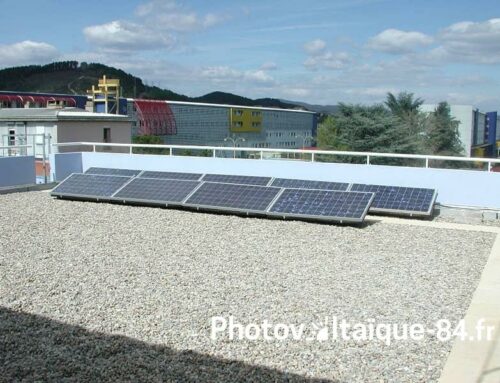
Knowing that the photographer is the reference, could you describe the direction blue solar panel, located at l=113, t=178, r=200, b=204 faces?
facing the viewer and to the left of the viewer

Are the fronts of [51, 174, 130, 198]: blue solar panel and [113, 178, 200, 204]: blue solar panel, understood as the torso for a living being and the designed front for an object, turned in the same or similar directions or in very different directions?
same or similar directions

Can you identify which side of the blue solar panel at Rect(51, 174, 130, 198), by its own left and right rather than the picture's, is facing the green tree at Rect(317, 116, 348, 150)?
back

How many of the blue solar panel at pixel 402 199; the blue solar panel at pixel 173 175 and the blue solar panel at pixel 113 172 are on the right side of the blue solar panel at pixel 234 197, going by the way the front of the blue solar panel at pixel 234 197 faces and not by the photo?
2

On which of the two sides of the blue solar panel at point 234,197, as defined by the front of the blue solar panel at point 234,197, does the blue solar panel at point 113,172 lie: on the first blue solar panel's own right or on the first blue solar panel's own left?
on the first blue solar panel's own right

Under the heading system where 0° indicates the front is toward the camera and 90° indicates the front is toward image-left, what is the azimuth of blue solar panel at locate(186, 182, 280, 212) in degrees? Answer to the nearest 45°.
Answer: approximately 45°

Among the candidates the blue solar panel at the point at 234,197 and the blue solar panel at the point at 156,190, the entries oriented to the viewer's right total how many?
0

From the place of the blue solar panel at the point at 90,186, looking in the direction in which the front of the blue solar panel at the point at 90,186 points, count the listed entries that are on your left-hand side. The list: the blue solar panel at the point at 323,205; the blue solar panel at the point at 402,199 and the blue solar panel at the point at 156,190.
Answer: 3

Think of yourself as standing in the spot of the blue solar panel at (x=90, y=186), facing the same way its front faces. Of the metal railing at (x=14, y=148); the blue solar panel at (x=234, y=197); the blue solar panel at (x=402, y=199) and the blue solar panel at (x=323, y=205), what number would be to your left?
3

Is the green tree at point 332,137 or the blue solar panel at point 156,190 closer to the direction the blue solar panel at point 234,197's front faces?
the blue solar panel

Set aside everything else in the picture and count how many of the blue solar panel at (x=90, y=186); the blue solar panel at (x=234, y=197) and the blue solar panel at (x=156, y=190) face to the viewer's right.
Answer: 0

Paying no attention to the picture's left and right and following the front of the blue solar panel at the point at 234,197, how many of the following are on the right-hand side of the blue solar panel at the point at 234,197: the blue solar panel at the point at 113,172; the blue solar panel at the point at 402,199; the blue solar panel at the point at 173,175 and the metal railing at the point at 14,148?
3

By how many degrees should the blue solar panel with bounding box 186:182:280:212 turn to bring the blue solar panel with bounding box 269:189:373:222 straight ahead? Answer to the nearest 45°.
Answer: approximately 90° to its left

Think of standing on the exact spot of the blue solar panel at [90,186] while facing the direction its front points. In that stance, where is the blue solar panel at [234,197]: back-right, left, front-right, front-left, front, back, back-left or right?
left

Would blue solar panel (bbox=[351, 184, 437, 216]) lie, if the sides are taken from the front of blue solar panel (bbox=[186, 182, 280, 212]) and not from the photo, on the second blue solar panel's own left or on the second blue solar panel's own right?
on the second blue solar panel's own left

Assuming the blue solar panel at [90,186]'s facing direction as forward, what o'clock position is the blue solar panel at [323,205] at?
the blue solar panel at [323,205] is roughly at 9 o'clock from the blue solar panel at [90,186].

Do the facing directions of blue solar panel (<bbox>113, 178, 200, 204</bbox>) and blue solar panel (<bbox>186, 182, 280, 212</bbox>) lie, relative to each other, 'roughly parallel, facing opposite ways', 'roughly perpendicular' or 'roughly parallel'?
roughly parallel
